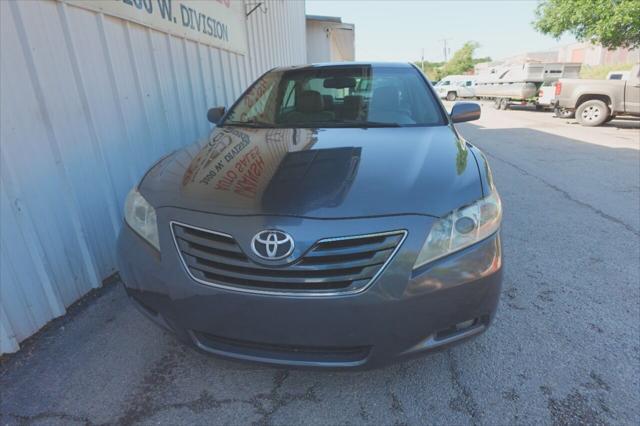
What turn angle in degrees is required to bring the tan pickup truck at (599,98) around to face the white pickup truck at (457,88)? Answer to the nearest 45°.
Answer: approximately 135° to its left

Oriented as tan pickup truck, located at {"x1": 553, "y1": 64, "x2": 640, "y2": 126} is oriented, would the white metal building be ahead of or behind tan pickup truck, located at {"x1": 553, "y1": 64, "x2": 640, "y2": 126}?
behind

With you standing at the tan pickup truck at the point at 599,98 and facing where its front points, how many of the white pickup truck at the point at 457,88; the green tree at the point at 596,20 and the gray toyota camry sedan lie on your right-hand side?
1
